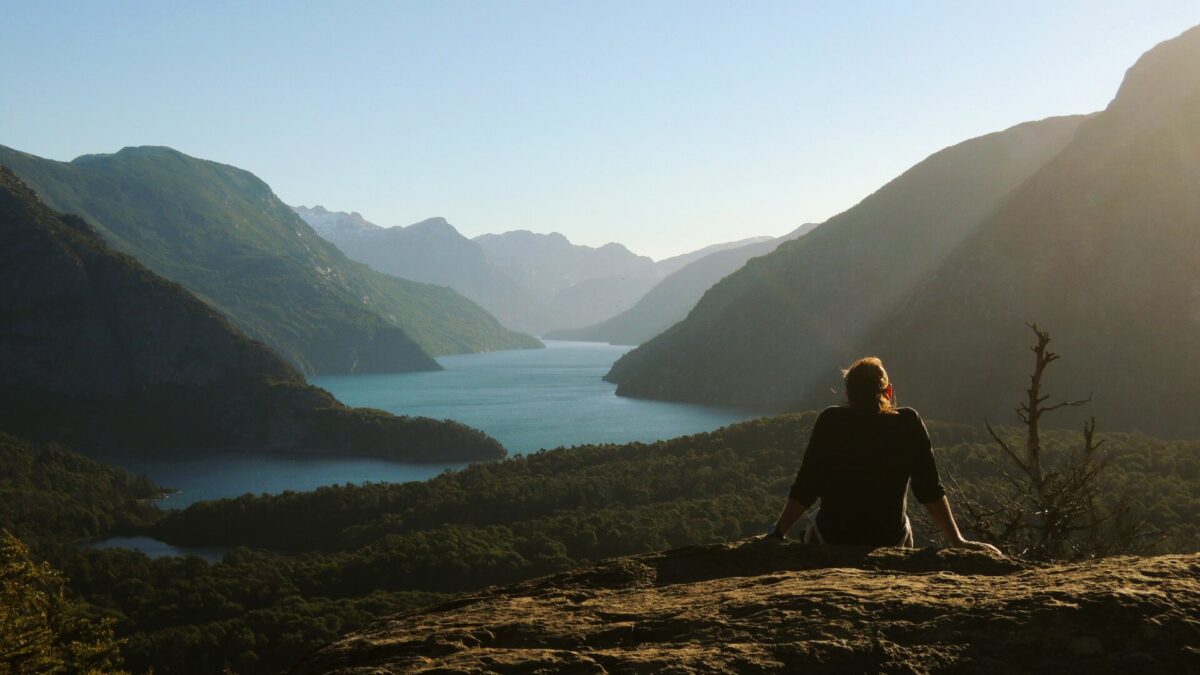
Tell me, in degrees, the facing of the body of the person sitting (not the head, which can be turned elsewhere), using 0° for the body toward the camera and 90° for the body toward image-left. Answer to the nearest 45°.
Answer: approximately 180°

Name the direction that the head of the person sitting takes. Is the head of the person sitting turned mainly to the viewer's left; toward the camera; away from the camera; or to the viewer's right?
away from the camera
